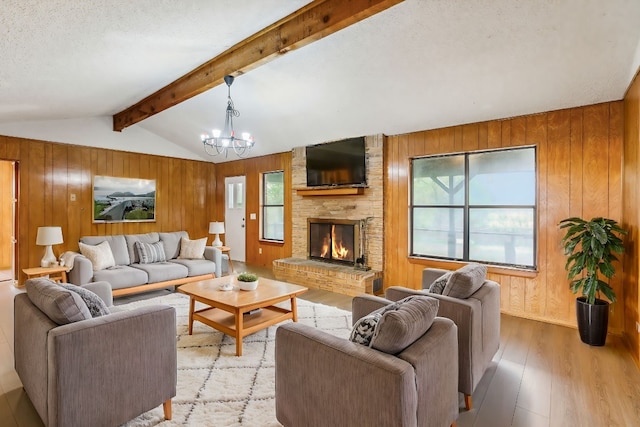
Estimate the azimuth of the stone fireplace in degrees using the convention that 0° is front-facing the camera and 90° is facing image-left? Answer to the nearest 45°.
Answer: approximately 45°

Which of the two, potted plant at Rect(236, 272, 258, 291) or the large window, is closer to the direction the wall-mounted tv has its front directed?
the potted plant

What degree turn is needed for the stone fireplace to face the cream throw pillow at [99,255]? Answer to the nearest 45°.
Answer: approximately 45° to its right

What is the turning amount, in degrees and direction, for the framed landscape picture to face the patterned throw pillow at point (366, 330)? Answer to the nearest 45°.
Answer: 0° — it already faces it

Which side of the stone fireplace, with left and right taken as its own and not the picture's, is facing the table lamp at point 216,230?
right

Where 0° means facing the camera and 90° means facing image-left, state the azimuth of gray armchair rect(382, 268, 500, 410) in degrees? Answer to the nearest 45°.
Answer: approximately 135°

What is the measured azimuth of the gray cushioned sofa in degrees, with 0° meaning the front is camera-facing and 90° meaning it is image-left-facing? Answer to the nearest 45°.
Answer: approximately 315°

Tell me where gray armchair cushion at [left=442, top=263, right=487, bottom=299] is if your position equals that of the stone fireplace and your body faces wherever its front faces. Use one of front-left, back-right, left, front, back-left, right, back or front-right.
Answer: front-left

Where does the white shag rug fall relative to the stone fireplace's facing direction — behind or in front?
in front

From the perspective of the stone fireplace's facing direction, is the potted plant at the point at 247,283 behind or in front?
in front

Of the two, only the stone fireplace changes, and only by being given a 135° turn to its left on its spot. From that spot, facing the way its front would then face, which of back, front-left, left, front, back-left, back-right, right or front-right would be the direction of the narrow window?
back-left
